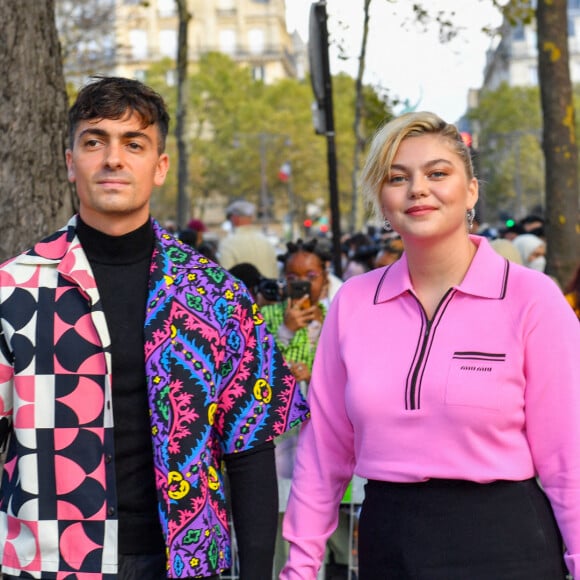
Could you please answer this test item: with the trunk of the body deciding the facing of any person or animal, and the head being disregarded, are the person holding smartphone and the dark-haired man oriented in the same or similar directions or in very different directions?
same or similar directions

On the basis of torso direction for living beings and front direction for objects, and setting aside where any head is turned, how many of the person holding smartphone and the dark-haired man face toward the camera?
2

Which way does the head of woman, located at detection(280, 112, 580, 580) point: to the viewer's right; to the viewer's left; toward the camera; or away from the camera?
toward the camera

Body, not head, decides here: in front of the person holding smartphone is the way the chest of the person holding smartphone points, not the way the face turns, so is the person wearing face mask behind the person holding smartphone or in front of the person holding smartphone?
behind

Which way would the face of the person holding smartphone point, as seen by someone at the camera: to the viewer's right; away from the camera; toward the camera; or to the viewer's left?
toward the camera

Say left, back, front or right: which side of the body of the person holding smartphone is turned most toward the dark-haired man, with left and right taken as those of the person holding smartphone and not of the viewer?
front

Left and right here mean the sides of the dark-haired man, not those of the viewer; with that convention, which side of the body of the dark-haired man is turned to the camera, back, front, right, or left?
front

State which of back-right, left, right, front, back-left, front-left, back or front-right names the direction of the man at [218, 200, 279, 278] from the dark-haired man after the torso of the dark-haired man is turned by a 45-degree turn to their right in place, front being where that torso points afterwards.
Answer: back-right

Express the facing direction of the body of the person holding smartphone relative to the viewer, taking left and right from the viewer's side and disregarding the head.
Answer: facing the viewer

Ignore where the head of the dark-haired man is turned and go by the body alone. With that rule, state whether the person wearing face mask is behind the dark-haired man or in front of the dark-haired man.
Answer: behind

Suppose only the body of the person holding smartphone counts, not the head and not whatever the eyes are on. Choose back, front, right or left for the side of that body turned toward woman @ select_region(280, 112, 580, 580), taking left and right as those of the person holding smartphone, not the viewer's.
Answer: front

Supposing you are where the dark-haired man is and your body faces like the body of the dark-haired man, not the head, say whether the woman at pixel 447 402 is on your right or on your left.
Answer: on your left

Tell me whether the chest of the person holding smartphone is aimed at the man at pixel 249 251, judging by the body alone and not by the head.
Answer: no

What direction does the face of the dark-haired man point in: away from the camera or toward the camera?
toward the camera
